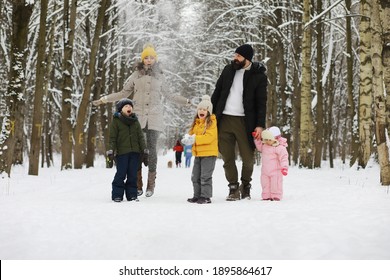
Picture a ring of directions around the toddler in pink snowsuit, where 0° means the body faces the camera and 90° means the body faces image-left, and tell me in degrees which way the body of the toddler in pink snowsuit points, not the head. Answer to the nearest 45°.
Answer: approximately 0°

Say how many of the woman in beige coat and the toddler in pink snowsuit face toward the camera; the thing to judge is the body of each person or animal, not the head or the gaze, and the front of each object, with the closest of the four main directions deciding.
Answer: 2

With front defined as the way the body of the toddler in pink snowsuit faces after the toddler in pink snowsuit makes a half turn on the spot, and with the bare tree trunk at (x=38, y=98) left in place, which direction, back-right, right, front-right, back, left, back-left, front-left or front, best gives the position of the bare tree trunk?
front-left

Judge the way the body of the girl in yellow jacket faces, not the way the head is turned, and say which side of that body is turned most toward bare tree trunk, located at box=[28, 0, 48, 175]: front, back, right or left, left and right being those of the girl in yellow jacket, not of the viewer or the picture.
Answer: right

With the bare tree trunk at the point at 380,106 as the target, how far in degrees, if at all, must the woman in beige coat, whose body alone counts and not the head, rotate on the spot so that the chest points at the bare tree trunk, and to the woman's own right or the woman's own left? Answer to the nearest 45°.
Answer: approximately 90° to the woman's own left

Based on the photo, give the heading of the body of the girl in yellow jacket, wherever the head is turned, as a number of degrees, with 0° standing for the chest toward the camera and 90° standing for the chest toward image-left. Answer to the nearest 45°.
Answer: approximately 45°

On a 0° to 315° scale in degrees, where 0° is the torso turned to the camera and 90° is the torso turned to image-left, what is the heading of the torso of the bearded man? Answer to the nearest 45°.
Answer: approximately 45°
